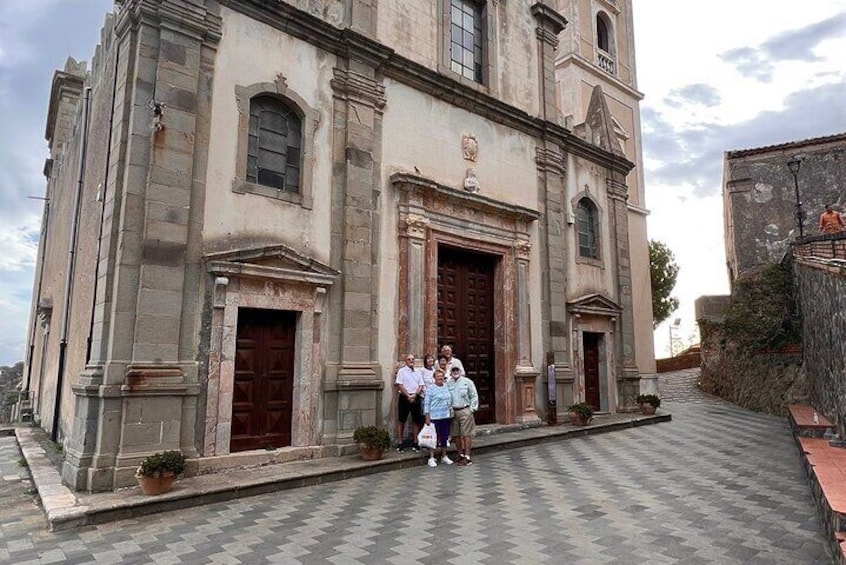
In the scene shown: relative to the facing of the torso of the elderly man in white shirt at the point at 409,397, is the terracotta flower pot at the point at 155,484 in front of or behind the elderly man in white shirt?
in front

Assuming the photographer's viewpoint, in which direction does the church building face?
facing the viewer and to the right of the viewer

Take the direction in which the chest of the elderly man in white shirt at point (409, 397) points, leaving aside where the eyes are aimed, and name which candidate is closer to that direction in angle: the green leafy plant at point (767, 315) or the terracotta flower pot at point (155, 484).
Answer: the terracotta flower pot

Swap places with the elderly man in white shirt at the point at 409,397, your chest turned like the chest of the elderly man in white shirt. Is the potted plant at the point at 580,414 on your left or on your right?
on your left

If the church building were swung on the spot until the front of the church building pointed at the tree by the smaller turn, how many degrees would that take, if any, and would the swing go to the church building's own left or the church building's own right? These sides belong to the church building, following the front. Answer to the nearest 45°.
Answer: approximately 90° to the church building's own left

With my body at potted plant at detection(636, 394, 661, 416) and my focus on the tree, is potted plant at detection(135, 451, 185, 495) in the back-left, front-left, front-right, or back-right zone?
back-left

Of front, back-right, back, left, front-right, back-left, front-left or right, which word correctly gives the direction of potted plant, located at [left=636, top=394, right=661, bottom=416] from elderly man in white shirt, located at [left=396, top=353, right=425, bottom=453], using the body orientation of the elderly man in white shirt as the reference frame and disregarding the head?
back-left

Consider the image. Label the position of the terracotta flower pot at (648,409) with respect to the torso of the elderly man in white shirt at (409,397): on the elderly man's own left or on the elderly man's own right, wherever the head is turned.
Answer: on the elderly man's own left

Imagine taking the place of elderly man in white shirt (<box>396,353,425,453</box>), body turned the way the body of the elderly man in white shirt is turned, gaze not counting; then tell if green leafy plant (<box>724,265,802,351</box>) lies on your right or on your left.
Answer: on your left

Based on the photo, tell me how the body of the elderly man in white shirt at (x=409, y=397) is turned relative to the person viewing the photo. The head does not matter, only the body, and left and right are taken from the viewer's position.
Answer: facing the viewer
